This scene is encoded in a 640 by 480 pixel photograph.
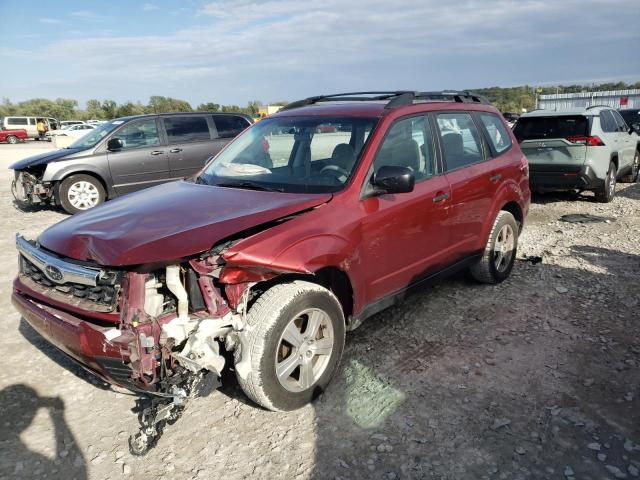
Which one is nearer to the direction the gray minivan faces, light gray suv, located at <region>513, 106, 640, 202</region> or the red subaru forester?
the red subaru forester

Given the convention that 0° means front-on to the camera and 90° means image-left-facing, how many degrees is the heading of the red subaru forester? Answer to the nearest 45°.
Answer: approximately 45°

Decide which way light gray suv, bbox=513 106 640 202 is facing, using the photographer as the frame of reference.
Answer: facing away from the viewer and to the right of the viewer

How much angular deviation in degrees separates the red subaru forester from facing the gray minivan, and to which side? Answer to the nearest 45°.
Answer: approximately 135° to its right

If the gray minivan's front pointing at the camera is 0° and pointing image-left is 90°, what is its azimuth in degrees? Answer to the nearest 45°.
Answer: approximately 45°

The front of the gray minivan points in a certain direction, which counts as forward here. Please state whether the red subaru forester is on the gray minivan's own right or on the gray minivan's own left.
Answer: on the gray minivan's own left

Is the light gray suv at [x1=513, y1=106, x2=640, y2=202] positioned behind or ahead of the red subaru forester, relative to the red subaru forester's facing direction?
behind
